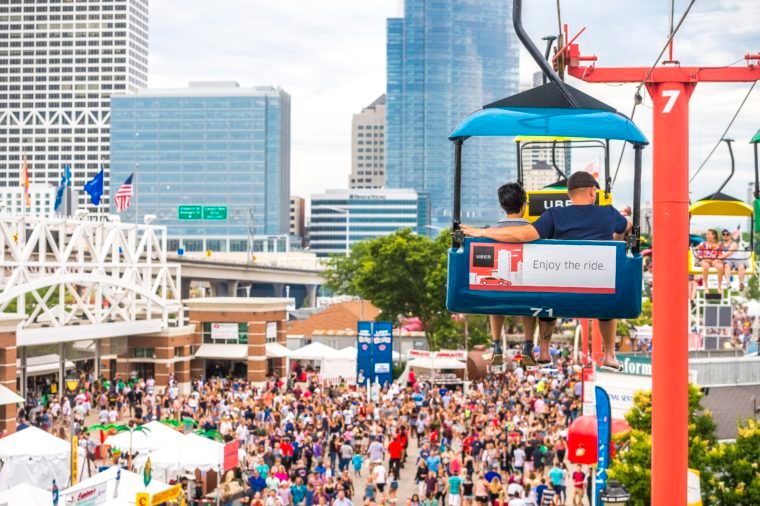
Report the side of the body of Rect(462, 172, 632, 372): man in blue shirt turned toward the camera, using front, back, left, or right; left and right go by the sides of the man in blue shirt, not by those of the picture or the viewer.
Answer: back

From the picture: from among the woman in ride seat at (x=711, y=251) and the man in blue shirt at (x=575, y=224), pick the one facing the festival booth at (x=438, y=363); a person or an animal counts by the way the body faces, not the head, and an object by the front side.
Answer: the man in blue shirt

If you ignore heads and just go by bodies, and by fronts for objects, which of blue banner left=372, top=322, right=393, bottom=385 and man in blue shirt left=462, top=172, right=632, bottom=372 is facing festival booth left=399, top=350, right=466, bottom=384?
the man in blue shirt

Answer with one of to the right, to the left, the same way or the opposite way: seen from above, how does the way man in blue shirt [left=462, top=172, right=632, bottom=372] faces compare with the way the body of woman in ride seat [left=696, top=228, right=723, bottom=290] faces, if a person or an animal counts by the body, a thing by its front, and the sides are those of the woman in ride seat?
the opposite way

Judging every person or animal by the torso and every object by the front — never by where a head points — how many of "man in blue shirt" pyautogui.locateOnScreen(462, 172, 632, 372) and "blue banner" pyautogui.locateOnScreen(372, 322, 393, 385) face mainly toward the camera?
1

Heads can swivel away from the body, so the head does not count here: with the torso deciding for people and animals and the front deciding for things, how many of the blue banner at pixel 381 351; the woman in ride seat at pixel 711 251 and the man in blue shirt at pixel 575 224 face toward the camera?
2

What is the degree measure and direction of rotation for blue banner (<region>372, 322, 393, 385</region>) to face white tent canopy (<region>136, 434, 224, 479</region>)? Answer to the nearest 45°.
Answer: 0° — it already faces it

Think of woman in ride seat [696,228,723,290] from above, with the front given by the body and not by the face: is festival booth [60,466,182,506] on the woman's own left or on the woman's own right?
on the woman's own right

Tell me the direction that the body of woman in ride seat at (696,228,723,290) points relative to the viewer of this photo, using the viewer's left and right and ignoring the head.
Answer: facing the viewer

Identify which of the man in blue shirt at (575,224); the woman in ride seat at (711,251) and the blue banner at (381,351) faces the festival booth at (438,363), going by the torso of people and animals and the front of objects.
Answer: the man in blue shirt
